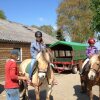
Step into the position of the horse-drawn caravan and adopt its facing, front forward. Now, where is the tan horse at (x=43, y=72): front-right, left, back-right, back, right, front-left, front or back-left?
front-left

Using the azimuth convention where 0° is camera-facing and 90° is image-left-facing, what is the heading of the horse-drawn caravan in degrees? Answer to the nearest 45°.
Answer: approximately 45°

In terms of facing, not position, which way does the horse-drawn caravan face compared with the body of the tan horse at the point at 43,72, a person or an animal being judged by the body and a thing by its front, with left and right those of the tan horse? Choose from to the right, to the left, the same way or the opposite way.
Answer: to the right

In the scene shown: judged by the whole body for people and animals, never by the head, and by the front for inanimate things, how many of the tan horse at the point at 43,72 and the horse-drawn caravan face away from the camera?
0

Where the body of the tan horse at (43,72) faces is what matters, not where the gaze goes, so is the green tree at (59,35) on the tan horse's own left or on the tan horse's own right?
on the tan horse's own left

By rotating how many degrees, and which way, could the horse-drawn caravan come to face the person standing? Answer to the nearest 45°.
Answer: approximately 45° to its left

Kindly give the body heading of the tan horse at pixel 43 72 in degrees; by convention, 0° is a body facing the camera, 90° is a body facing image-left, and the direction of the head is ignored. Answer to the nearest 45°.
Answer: approximately 315°

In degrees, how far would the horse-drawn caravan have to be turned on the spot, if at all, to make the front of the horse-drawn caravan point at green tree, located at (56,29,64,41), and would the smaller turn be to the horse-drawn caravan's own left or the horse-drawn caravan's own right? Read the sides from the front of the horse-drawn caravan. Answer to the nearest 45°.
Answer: approximately 135° to the horse-drawn caravan's own right
